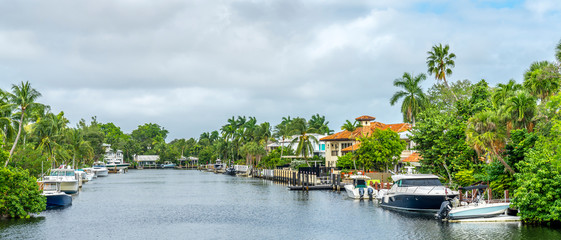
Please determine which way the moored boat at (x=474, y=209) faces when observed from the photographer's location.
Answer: facing to the right of the viewer
